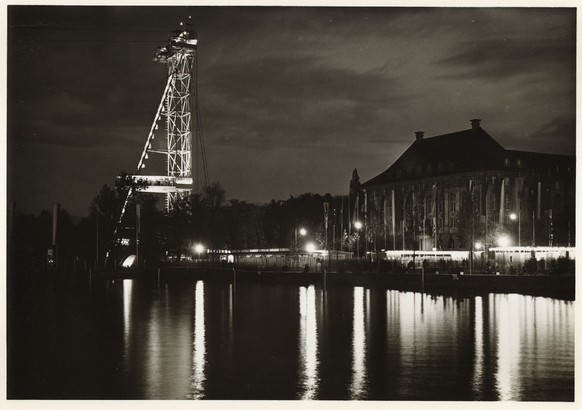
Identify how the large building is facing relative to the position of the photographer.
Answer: facing the viewer and to the left of the viewer
